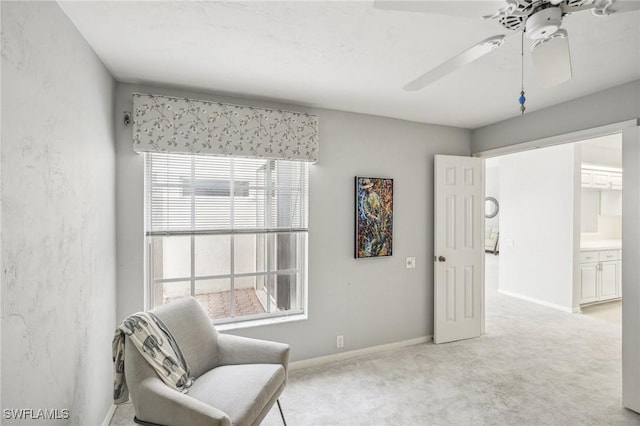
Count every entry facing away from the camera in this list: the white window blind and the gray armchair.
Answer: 0

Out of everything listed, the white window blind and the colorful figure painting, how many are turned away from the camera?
0

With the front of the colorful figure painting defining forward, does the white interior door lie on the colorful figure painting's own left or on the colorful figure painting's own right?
on the colorful figure painting's own left

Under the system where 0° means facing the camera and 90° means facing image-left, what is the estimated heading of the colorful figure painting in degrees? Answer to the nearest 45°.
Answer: approximately 315°

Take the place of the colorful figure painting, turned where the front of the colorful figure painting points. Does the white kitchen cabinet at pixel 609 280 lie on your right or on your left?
on your left

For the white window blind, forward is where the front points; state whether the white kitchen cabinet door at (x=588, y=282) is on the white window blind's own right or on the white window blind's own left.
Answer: on the white window blind's own left

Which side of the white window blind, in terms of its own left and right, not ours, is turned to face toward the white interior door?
left

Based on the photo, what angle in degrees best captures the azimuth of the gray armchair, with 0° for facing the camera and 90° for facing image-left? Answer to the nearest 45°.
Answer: approximately 315°

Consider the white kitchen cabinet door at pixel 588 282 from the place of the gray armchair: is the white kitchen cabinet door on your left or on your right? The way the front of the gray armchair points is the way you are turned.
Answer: on your left
